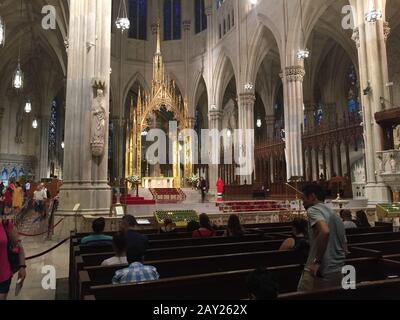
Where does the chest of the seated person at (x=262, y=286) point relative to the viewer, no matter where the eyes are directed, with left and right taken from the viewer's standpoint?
facing away from the viewer

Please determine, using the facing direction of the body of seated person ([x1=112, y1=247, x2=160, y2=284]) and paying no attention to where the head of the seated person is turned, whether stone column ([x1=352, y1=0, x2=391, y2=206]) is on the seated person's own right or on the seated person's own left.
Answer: on the seated person's own right

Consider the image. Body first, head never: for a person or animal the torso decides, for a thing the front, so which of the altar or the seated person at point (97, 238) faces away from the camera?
the seated person

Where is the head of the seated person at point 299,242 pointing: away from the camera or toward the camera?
away from the camera

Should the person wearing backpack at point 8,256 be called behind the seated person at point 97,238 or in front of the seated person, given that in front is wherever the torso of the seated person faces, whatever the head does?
behind

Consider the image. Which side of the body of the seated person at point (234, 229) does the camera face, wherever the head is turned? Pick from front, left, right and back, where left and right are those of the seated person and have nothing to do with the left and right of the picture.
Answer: back

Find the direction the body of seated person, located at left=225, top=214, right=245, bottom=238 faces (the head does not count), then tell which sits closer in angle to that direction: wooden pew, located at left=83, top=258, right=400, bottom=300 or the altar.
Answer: the altar

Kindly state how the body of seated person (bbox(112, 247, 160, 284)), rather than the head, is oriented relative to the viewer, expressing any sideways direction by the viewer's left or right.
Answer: facing away from the viewer

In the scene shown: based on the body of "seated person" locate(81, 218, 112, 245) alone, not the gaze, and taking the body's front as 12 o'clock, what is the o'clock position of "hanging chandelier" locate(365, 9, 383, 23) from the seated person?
The hanging chandelier is roughly at 2 o'clock from the seated person.

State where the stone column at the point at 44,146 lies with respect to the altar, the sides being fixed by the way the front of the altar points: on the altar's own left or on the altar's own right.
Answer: on the altar's own right

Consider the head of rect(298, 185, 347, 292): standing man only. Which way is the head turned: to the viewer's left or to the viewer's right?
to the viewer's left

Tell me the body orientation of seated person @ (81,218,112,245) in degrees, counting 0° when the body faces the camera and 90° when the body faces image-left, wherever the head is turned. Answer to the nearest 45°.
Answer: approximately 180°
